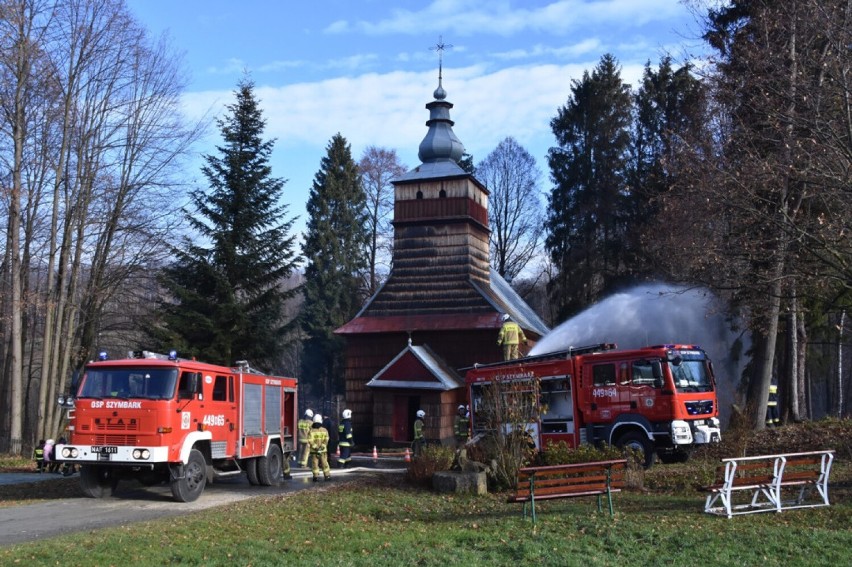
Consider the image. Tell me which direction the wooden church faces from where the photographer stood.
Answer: facing the viewer

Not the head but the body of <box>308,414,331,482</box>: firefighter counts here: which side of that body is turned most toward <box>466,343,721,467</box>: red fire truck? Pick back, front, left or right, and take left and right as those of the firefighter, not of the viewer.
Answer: right

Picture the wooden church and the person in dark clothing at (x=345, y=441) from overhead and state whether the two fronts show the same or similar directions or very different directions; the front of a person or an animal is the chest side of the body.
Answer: very different directions

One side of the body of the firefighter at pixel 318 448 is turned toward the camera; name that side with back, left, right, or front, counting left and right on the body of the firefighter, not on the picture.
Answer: back

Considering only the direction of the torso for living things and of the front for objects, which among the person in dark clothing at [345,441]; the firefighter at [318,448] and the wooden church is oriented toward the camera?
the wooden church

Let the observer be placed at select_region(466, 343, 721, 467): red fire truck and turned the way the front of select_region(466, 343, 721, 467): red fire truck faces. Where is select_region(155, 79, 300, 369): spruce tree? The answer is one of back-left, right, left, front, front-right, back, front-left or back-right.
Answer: back

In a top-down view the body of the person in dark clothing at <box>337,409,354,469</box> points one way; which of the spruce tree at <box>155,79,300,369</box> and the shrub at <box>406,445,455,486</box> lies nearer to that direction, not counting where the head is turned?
the spruce tree

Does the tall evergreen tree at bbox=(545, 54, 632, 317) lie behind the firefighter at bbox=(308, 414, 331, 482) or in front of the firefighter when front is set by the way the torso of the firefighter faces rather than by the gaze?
in front

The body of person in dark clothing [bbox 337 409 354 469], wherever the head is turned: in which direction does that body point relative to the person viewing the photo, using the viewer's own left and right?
facing away from the viewer

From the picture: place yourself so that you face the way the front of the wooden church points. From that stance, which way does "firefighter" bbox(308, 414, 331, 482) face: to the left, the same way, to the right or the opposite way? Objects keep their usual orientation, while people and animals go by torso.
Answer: the opposite way

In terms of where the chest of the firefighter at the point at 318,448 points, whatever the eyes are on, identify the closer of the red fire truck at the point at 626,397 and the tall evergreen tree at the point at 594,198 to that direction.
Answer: the tall evergreen tree

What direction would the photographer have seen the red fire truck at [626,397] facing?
facing the viewer and to the right of the viewer

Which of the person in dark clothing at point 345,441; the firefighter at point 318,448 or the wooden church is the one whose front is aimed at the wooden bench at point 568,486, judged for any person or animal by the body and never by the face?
the wooden church

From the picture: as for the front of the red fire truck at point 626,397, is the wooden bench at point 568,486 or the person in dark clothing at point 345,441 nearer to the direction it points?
the wooden bench
